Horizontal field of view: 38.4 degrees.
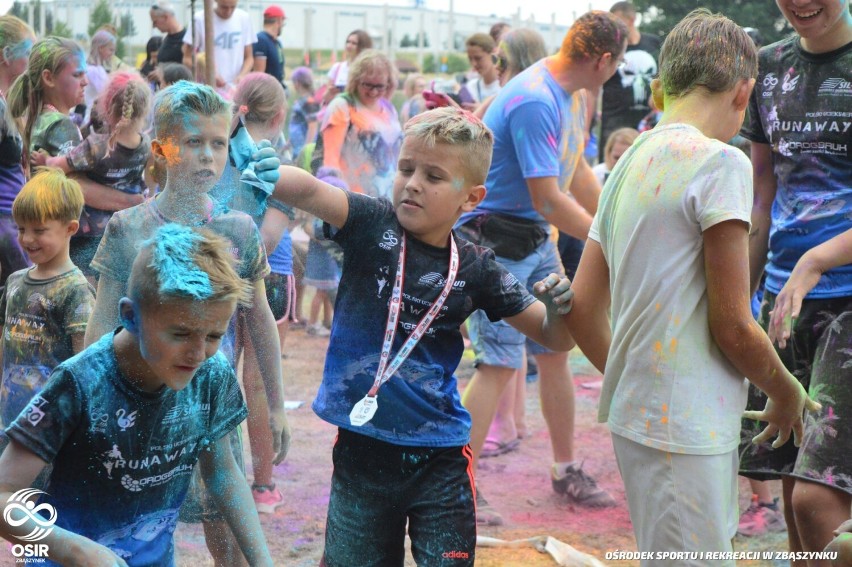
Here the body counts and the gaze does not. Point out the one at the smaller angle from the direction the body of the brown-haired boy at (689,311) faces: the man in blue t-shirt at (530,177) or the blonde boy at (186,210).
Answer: the man in blue t-shirt

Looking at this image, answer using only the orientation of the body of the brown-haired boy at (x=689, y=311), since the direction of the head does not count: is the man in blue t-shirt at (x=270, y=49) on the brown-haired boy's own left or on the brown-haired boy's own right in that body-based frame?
on the brown-haired boy's own left

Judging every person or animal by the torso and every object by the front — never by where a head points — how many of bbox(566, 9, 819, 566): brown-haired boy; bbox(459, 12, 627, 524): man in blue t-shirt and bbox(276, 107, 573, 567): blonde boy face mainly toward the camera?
1

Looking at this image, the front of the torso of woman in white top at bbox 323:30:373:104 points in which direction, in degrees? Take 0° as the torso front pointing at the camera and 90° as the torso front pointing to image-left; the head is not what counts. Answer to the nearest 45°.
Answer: approximately 45°

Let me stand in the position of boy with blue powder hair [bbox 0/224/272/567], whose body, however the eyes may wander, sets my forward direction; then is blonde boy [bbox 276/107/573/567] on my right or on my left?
on my left

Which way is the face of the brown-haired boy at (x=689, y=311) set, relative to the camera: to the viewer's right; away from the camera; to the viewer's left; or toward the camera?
away from the camera

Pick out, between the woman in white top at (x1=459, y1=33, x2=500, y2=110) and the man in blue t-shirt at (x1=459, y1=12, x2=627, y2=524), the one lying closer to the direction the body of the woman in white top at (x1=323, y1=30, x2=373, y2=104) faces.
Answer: the man in blue t-shirt

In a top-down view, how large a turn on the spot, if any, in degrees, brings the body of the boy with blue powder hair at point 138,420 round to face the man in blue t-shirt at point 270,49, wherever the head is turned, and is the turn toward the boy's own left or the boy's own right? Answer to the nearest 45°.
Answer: approximately 135° to the boy's own left
